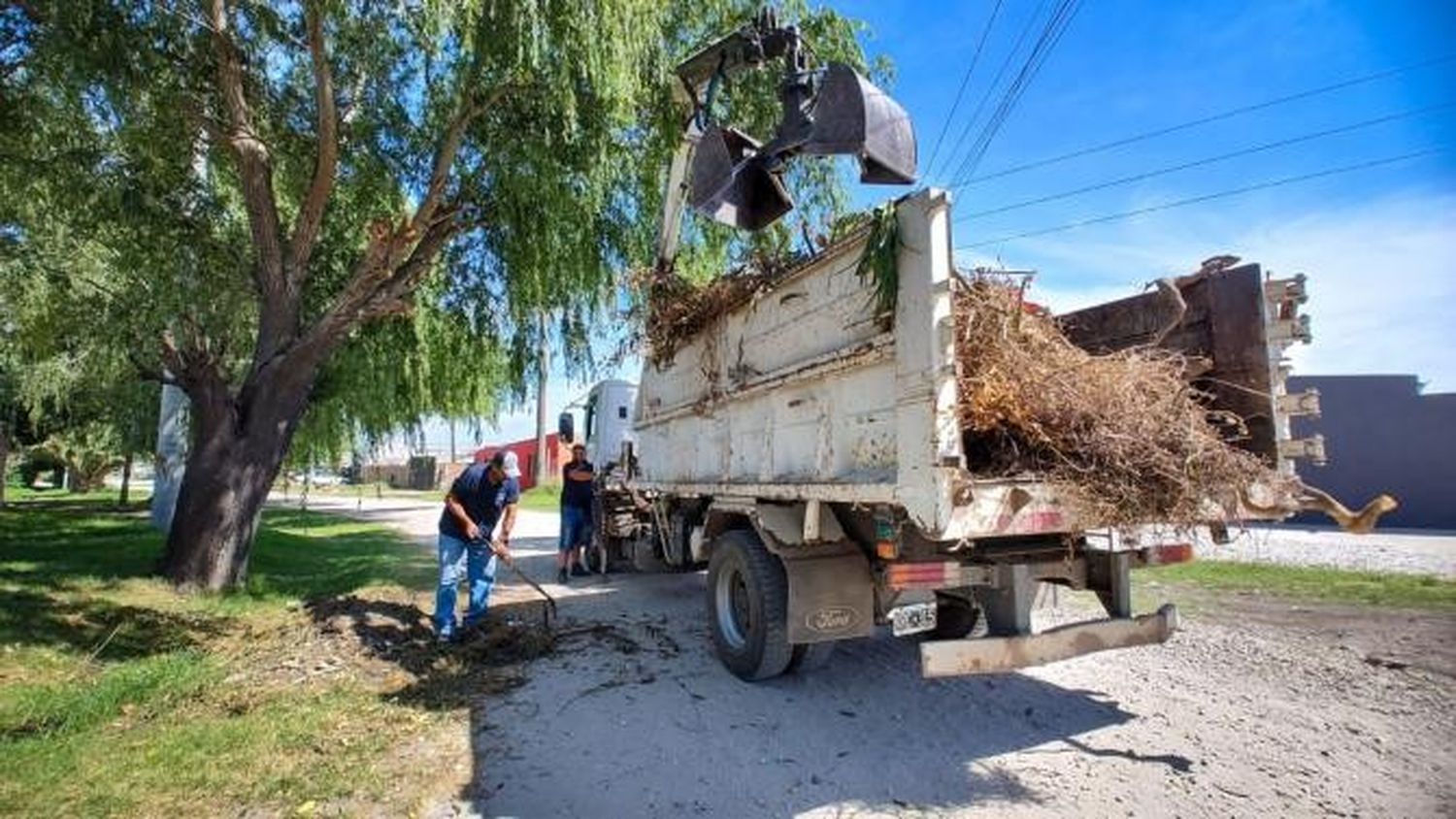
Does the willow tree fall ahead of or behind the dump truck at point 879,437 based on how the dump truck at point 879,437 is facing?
ahead

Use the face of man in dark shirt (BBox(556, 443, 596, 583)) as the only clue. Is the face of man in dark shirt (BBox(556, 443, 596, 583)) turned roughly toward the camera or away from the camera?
toward the camera

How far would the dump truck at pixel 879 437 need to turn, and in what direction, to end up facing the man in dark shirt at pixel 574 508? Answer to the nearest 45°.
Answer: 0° — it already faces them

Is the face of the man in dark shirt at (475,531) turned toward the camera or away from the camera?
toward the camera

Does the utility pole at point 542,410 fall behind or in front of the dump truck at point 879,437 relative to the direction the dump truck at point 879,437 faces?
in front

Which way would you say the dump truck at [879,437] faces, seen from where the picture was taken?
facing away from the viewer and to the left of the viewer

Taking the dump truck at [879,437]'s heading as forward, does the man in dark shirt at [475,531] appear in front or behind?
in front
